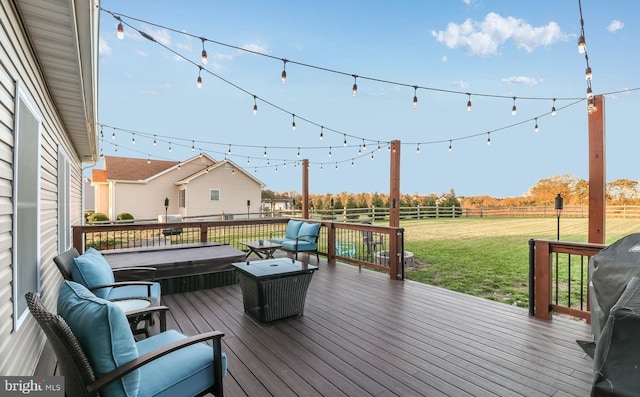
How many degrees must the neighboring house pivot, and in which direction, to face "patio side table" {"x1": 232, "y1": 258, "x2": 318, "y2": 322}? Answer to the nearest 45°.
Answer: approximately 90° to its left

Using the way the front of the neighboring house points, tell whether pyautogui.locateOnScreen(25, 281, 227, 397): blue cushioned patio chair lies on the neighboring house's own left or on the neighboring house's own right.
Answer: on the neighboring house's own left

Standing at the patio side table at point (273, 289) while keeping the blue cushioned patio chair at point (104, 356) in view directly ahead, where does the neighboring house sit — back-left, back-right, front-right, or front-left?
back-right

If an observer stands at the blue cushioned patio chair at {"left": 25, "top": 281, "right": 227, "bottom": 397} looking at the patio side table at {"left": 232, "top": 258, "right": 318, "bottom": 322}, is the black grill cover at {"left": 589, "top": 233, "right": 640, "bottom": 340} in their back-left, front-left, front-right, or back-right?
front-right

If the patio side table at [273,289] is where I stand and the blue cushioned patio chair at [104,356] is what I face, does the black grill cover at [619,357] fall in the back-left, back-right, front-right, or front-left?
front-left
